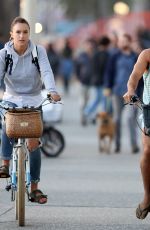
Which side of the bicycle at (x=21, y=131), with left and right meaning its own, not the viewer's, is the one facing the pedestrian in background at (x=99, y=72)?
back

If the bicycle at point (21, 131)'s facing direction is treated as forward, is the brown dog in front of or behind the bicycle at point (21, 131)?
behind

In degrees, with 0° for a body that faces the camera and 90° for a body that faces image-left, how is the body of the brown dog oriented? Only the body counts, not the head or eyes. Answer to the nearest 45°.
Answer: approximately 0°

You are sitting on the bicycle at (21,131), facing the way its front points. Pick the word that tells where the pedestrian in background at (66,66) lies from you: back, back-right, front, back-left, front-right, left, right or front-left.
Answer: back

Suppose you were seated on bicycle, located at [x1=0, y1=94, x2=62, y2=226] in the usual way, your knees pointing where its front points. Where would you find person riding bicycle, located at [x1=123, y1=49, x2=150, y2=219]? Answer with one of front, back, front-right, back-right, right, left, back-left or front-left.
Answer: left

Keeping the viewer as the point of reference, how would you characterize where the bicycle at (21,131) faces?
facing the viewer

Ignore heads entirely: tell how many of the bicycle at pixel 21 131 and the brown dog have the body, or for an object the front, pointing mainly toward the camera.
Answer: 2

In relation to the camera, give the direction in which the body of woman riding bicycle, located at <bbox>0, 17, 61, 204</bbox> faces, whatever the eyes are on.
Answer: toward the camera

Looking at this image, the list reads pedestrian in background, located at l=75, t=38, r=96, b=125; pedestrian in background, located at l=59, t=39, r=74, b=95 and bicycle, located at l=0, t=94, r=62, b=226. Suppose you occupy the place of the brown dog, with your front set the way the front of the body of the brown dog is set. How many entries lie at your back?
2

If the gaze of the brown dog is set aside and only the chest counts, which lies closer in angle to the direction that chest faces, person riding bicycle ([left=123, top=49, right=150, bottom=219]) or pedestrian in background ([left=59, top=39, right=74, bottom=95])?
the person riding bicycle

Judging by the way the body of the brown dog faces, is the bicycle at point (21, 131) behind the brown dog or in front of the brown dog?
in front
